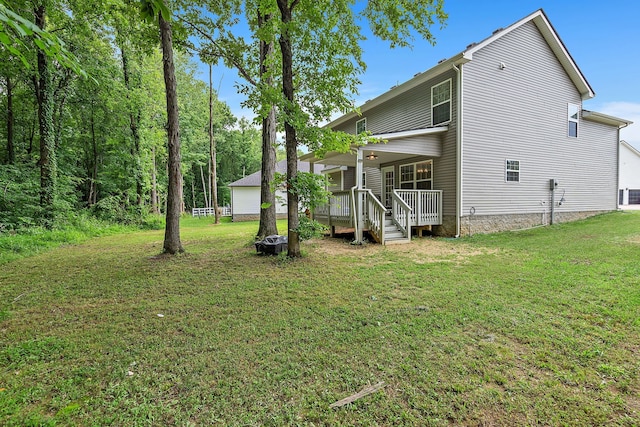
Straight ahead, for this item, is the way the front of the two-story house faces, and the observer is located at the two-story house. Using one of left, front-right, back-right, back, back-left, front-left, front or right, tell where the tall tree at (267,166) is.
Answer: back

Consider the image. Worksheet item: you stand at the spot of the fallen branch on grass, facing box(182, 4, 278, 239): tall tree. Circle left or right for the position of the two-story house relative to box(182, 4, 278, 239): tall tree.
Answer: right

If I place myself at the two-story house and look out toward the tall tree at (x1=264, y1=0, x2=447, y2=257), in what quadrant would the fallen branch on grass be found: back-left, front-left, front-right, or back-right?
front-left

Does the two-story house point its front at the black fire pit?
no

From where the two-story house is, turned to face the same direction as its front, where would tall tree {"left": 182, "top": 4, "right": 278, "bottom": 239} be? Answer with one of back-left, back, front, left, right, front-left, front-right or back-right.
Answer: back

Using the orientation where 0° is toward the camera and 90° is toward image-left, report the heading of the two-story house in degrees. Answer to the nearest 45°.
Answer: approximately 225°

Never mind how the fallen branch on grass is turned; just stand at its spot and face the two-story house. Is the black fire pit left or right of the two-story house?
left

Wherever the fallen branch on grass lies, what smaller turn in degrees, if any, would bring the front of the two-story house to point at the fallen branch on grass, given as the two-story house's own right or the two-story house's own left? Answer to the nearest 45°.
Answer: approximately 135° to the two-story house's own right

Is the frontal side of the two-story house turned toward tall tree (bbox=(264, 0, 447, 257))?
no
